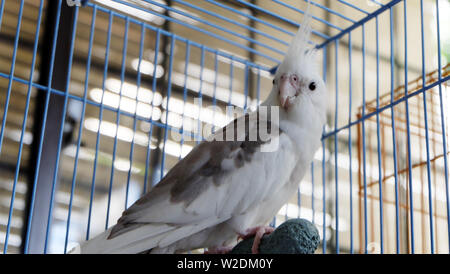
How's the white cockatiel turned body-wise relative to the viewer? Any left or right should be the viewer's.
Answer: facing to the right of the viewer
